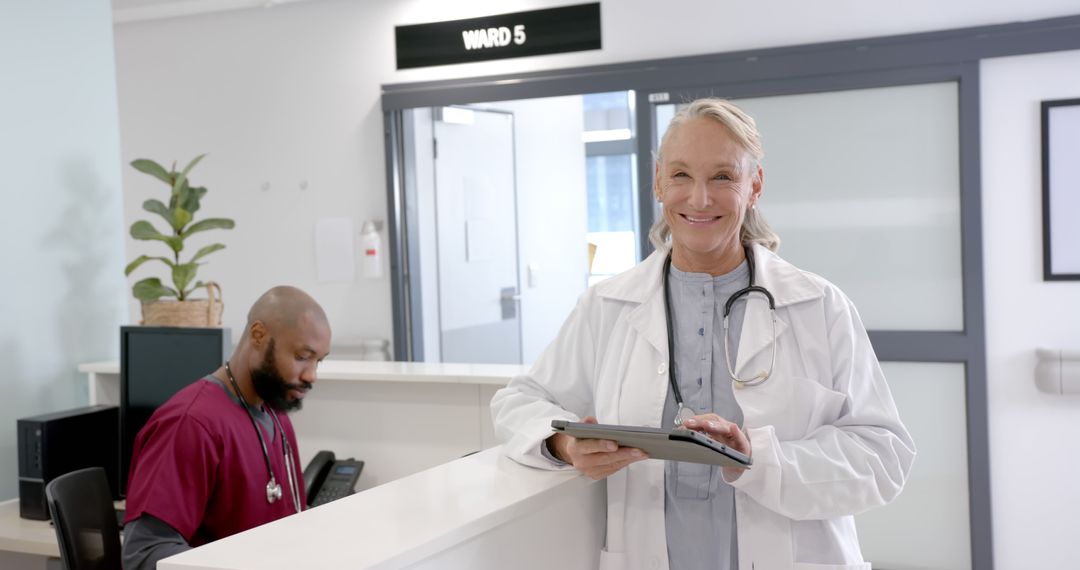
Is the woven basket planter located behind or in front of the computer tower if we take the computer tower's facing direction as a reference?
behind

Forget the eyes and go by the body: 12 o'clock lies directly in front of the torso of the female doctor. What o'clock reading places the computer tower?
The computer tower is roughly at 4 o'clock from the female doctor.

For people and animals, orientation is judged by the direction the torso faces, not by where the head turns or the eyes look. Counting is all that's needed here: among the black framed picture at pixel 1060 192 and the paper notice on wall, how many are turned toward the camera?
2

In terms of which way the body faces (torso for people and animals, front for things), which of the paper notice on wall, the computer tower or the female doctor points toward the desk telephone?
the paper notice on wall

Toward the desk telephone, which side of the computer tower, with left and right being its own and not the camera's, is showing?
left

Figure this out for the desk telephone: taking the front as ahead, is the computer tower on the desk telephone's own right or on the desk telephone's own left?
on the desk telephone's own right

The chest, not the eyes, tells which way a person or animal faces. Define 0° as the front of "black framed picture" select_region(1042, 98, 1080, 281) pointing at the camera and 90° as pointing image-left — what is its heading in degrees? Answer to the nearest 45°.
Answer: approximately 0°

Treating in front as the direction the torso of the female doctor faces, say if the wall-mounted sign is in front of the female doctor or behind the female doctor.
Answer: behind

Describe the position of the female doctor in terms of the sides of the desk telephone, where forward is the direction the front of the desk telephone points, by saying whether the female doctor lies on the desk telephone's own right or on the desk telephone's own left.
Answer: on the desk telephone's own left

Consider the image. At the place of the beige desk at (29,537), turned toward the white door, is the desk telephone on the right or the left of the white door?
right

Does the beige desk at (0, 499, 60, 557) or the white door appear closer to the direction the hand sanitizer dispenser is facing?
the beige desk
